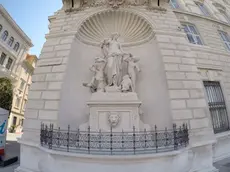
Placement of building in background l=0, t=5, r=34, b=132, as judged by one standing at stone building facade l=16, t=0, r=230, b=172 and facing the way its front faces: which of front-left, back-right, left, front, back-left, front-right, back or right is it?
back-right

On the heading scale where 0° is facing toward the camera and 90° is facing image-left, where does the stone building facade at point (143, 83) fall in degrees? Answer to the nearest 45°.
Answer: approximately 0°

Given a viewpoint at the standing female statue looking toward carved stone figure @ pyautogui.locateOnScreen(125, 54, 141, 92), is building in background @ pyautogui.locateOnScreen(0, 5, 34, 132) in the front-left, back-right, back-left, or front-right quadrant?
back-left
